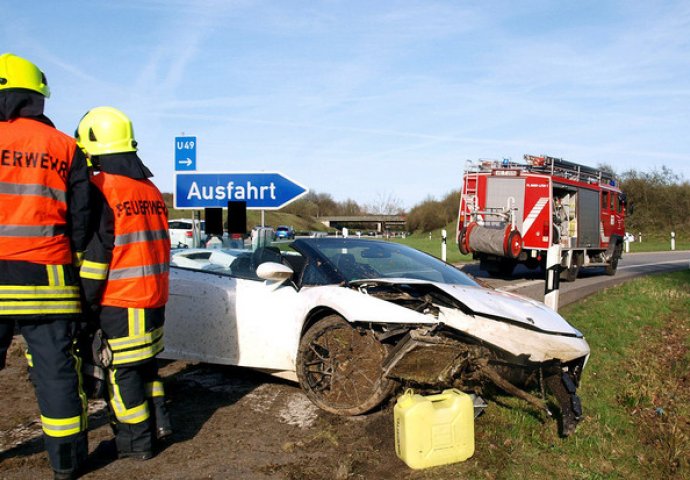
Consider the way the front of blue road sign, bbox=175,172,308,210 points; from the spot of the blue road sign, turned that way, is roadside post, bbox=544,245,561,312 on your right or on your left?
on your left

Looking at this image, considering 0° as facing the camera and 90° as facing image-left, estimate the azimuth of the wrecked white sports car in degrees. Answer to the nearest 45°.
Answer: approximately 315°

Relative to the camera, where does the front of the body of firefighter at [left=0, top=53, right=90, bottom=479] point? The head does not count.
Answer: away from the camera

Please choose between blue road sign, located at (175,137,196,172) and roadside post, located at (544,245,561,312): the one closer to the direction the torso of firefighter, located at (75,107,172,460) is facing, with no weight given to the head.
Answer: the blue road sign

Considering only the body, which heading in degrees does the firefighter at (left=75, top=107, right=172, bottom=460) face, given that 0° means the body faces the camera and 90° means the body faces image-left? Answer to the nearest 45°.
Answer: approximately 135°

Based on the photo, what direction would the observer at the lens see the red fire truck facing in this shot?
facing away from the viewer and to the right of the viewer

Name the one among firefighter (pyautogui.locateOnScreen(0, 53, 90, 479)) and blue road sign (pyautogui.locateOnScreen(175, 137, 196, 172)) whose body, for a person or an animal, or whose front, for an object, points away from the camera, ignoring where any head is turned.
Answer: the firefighter

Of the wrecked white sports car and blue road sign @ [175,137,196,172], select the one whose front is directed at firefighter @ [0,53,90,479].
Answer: the blue road sign

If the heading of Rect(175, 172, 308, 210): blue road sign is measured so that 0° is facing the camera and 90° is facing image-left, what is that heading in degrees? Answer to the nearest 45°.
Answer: approximately 0°

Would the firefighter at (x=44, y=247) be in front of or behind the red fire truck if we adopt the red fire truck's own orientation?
behind
